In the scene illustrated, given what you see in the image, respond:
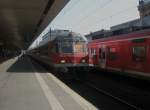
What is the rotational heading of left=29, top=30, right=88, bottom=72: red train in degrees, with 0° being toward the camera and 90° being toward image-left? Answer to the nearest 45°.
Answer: approximately 315°
